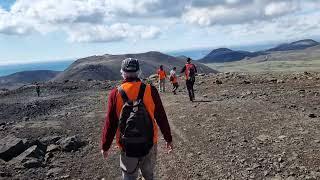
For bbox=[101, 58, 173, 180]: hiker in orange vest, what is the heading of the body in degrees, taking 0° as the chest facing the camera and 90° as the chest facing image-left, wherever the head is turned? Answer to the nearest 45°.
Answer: approximately 180°

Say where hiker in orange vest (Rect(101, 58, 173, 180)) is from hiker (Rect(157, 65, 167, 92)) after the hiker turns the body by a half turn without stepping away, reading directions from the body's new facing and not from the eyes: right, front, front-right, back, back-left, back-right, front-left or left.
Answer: front

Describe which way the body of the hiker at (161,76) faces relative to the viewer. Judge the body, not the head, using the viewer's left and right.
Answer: facing away from the viewer
